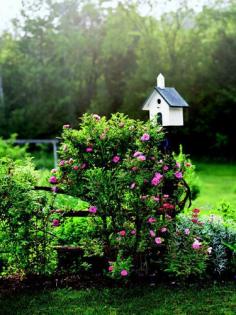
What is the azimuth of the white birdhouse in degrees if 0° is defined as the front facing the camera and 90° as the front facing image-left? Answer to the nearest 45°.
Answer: approximately 45°

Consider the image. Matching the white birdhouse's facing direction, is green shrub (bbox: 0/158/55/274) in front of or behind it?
in front
